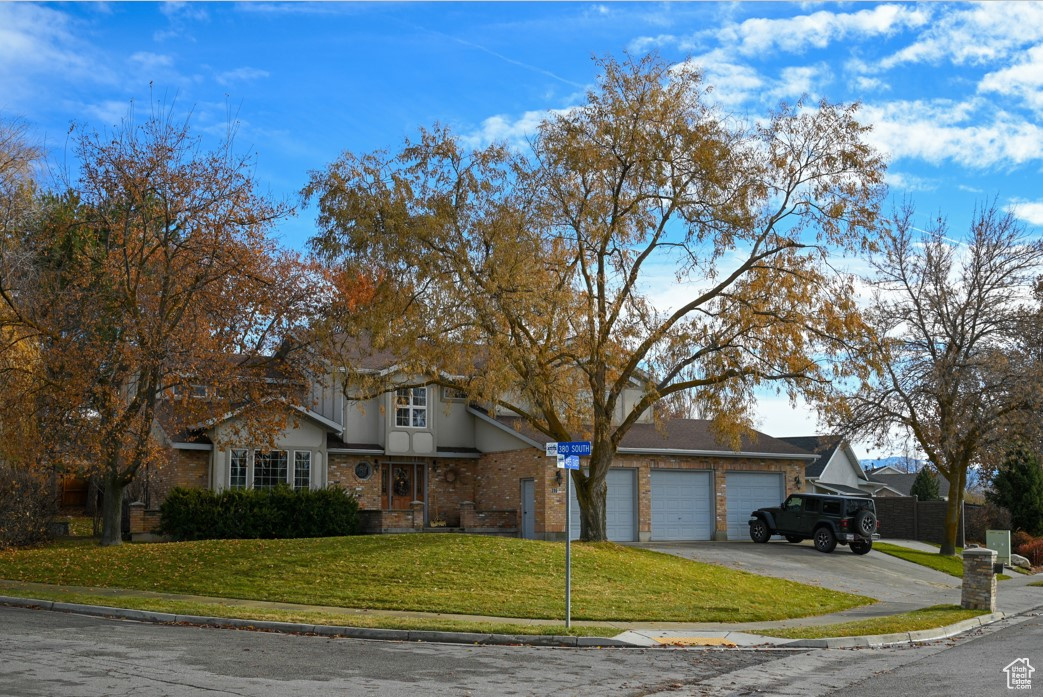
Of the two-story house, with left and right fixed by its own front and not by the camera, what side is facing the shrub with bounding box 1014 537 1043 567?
left

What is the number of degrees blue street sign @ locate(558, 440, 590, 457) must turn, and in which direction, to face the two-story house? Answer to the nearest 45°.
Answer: approximately 180°

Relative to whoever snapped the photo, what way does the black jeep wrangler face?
facing away from the viewer and to the left of the viewer

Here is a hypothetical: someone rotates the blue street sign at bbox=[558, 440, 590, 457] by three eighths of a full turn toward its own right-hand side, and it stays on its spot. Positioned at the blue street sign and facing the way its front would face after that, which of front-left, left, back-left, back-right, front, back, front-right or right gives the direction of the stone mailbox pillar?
right

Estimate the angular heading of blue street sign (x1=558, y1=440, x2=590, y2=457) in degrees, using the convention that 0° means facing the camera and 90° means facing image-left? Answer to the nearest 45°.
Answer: approximately 0°

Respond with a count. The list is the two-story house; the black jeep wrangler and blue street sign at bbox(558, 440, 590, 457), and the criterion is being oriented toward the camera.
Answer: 2

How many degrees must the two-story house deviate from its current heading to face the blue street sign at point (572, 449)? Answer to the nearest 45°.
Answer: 0° — it already faces it

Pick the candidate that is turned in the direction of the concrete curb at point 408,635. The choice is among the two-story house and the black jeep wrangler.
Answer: the two-story house

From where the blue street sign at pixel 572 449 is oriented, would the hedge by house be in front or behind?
behind

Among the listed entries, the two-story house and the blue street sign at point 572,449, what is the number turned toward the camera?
2

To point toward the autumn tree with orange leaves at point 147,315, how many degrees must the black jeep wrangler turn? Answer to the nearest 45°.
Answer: approximately 90° to its left
